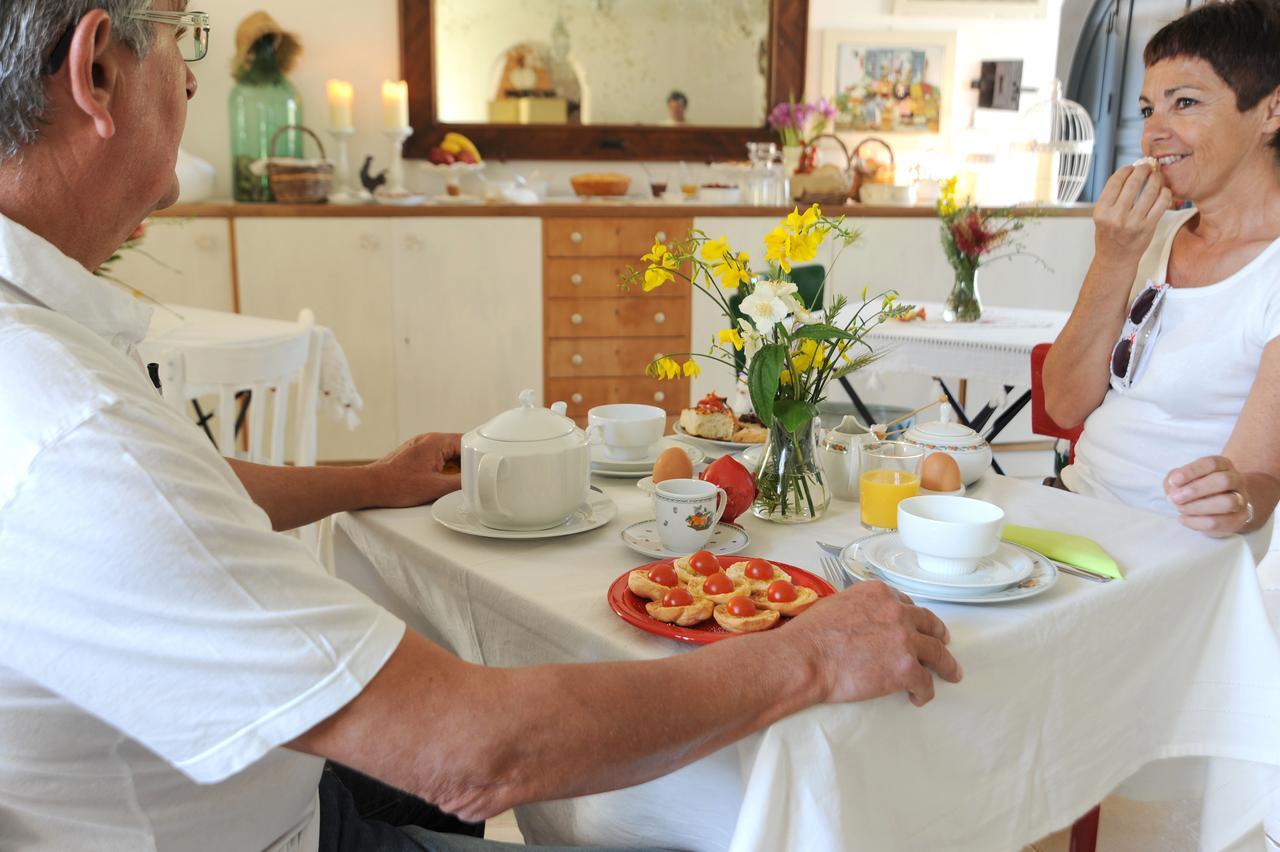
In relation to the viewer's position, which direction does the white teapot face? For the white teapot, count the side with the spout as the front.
facing away from the viewer and to the right of the viewer

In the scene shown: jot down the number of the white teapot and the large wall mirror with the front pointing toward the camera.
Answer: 1

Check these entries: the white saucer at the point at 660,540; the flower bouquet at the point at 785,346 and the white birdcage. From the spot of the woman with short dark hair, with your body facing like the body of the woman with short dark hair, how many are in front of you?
2

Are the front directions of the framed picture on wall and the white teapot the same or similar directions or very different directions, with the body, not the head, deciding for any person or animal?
very different directions

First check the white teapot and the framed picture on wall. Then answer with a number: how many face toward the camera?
1

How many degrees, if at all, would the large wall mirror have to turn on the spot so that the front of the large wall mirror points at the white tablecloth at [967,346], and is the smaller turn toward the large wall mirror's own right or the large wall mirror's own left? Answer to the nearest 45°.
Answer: approximately 45° to the large wall mirror's own left

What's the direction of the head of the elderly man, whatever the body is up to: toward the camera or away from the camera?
away from the camera

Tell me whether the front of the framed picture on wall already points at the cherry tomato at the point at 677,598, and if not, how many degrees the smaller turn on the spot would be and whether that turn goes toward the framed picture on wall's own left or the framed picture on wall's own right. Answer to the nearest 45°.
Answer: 0° — it already faces it

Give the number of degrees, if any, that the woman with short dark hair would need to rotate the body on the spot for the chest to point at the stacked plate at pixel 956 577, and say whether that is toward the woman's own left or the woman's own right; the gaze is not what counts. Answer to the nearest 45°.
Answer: approximately 45° to the woman's own left
